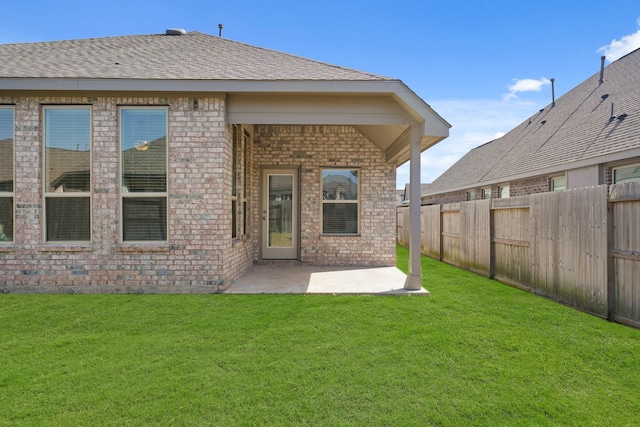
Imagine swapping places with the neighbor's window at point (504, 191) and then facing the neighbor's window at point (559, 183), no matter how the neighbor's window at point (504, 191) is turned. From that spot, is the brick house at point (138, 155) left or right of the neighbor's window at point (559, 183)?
right

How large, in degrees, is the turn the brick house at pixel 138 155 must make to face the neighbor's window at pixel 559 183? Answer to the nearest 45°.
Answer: approximately 90° to its right

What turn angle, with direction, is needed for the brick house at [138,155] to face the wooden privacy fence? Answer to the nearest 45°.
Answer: approximately 90° to its right

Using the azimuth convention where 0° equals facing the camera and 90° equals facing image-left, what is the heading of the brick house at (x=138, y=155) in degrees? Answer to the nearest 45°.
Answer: approximately 180°

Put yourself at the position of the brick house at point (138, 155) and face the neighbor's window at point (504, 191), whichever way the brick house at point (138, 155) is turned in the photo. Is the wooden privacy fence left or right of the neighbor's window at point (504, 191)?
right

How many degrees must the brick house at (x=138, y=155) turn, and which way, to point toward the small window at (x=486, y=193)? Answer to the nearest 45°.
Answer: approximately 45° to its right

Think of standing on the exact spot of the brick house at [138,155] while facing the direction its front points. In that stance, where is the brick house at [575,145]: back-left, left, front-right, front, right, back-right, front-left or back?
right

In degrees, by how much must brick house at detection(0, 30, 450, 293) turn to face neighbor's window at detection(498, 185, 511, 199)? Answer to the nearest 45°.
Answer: approximately 90° to its right
